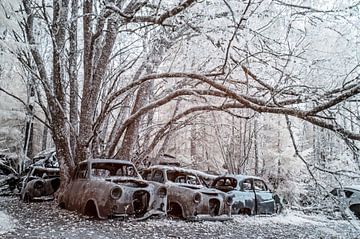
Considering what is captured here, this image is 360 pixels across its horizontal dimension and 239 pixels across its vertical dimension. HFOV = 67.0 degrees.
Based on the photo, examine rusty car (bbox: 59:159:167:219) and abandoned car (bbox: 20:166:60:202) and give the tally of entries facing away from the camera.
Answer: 0

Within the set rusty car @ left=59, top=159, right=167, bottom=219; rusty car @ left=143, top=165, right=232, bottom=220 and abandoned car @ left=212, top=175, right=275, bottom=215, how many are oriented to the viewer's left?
0

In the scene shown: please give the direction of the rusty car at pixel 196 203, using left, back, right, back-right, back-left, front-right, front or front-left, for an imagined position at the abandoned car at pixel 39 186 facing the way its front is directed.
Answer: left

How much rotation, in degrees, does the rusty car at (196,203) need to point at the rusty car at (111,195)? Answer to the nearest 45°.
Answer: approximately 135° to its right

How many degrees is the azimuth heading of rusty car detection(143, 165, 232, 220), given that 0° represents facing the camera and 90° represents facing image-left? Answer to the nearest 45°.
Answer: approximately 315°

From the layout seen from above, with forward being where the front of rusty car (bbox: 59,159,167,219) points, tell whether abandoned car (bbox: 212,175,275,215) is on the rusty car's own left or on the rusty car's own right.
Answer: on the rusty car's own left
